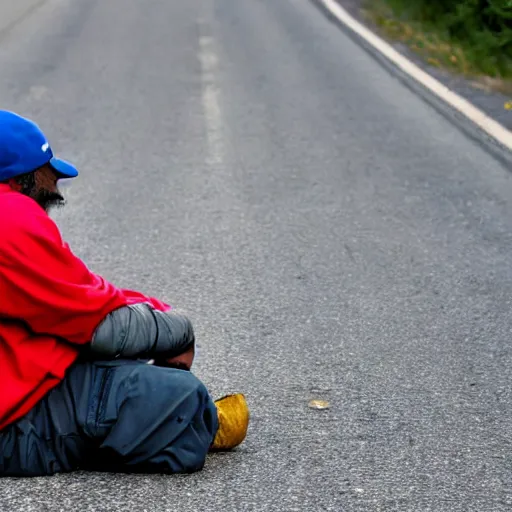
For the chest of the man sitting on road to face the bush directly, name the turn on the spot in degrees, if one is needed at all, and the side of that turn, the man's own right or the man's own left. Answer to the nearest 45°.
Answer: approximately 90° to the man's own left

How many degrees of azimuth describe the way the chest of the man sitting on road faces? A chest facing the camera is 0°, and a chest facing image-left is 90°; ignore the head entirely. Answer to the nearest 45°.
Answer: approximately 270°
